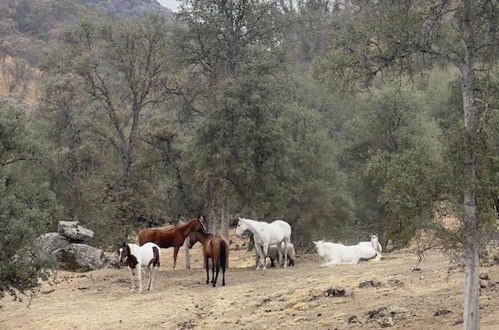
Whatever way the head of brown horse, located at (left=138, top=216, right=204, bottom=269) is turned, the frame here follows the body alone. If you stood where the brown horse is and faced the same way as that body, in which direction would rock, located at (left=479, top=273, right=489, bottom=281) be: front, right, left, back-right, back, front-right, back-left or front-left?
front-right

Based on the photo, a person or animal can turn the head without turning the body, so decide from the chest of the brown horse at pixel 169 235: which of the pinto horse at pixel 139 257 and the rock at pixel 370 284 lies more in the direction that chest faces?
the rock

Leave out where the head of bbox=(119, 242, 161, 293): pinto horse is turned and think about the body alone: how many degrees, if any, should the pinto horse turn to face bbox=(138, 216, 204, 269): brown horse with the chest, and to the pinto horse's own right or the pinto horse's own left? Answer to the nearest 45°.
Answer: approximately 135° to the pinto horse's own right

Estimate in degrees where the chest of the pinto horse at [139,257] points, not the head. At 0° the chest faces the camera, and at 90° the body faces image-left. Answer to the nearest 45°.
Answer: approximately 45°

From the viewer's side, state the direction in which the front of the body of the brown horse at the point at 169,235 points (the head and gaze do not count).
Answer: to the viewer's right
